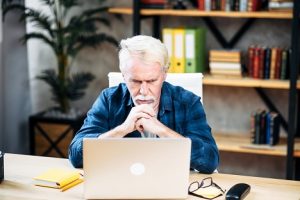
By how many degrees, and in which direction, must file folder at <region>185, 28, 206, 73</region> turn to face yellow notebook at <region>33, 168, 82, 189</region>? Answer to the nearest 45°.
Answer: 0° — it already faces it

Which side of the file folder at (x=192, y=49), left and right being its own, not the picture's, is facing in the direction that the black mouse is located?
front

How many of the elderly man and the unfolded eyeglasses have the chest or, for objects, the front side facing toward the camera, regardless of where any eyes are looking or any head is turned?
1

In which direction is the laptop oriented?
away from the camera

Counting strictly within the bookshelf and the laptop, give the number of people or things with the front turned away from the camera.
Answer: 1

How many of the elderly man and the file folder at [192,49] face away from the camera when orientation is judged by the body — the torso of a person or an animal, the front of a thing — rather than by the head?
0

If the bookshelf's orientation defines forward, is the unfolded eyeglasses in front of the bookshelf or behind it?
in front

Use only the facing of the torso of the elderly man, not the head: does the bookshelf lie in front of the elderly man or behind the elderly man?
behind

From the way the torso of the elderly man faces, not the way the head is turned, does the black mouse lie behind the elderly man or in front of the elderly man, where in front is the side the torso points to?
in front

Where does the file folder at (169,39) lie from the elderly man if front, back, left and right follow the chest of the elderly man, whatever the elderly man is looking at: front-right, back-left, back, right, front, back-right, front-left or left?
back

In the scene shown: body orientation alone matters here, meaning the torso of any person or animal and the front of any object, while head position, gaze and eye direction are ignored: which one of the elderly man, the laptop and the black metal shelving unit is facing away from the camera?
the laptop

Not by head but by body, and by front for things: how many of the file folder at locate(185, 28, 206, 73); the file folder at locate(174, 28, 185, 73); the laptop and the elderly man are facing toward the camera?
3

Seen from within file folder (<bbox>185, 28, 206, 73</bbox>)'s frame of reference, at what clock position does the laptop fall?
The laptop is roughly at 12 o'clock from the file folder.
